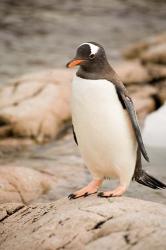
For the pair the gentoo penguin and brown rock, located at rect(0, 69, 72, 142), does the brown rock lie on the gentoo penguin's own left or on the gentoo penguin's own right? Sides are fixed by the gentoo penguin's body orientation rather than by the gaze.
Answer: on the gentoo penguin's own right

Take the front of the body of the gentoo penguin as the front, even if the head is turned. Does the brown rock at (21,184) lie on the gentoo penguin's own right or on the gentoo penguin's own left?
on the gentoo penguin's own right

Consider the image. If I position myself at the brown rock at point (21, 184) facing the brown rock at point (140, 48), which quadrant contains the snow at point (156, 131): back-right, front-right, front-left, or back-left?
front-right

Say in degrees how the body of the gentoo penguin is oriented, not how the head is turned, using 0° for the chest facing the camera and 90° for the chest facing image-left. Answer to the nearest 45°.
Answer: approximately 45°

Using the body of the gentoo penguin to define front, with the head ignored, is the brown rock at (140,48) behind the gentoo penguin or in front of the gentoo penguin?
behind

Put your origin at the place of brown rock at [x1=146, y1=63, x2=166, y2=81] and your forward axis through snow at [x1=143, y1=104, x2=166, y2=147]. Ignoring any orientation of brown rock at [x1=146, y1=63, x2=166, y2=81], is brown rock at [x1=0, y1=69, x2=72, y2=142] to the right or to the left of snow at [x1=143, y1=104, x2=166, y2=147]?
right

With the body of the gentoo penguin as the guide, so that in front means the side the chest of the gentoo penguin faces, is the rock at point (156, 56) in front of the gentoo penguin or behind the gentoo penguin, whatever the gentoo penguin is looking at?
behind
